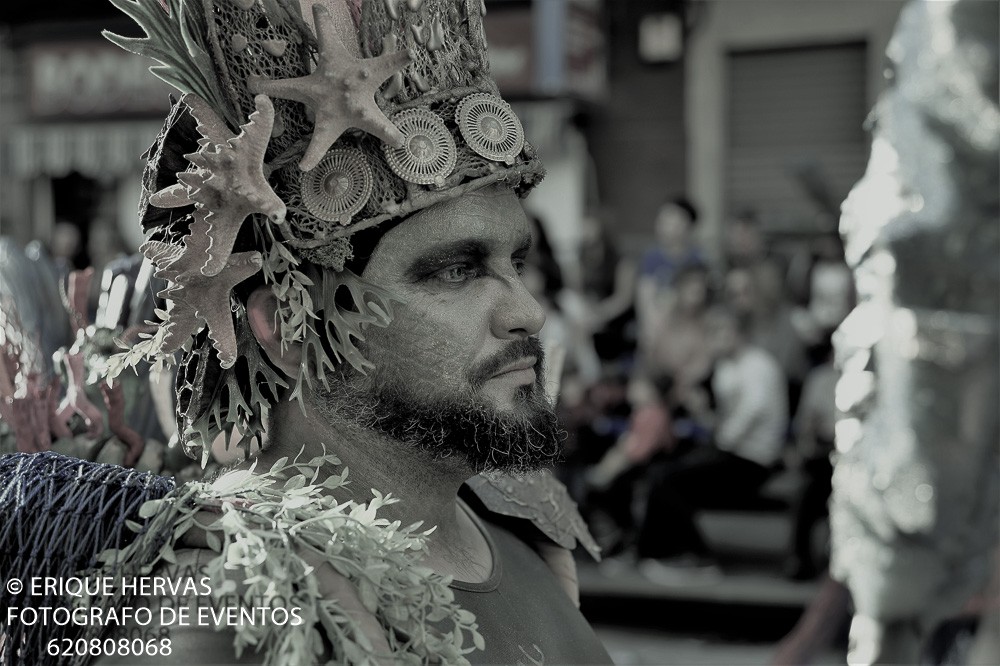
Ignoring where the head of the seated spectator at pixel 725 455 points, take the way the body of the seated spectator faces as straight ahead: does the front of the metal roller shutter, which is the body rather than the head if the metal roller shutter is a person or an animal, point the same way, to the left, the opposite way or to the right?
to the left

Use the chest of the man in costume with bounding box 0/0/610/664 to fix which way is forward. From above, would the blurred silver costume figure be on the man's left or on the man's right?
on the man's left

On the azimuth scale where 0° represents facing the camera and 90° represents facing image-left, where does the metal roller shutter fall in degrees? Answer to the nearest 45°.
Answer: approximately 0°

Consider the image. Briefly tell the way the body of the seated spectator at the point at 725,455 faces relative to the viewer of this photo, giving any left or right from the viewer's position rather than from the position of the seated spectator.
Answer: facing to the left of the viewer

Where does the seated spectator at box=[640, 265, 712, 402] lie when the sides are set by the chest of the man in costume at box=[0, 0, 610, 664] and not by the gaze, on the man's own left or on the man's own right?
on the man's own left

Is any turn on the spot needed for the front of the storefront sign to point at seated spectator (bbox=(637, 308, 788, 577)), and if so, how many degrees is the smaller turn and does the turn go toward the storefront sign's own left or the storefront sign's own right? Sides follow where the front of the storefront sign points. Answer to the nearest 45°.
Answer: approximately 45° to the storefront sign's own left

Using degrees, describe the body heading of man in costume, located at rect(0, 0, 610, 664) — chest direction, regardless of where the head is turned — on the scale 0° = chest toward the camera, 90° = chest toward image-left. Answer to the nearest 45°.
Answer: approximately 315°

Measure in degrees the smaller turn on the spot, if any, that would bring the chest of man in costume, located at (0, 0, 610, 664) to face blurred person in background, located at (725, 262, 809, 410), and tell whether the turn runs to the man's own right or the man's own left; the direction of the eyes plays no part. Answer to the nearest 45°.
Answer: approximately 90° to the man's own left

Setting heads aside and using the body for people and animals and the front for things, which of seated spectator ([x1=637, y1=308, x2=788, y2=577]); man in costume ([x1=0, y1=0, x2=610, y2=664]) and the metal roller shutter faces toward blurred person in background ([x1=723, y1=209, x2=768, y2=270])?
the metal roller shutter

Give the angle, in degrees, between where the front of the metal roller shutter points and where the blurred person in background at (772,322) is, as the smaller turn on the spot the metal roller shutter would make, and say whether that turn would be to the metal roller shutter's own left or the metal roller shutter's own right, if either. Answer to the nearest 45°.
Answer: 0° — it already faces them

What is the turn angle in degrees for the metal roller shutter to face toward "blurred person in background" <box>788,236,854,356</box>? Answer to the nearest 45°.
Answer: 0° — it already faces them

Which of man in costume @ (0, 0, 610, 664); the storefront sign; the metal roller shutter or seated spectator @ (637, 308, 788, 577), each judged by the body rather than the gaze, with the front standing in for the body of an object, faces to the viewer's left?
the seated spectator
